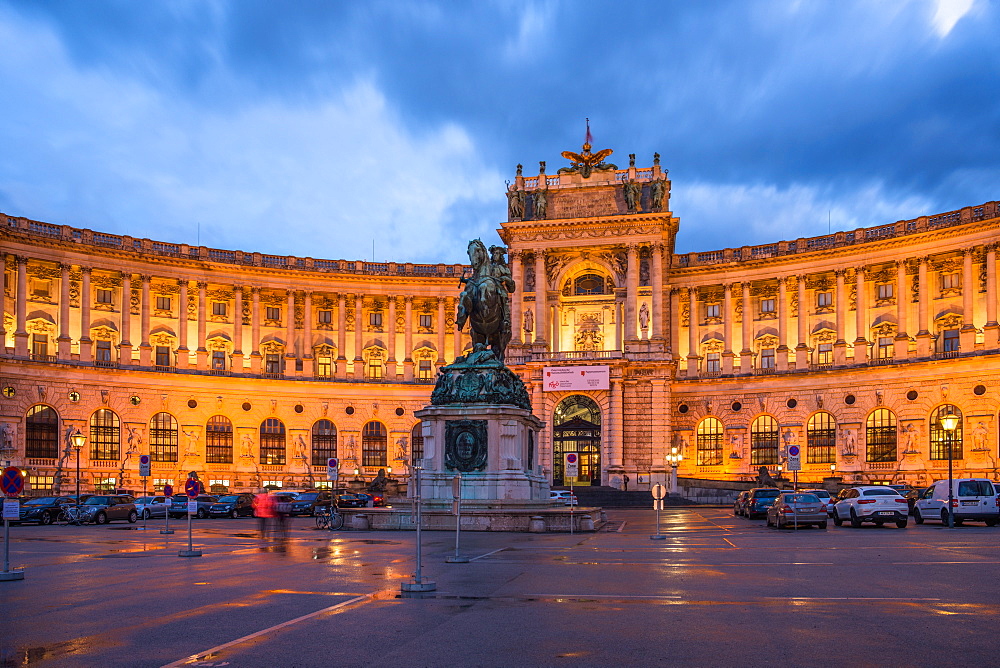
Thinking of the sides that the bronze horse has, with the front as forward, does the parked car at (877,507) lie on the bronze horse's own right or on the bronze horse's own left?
on the bronze horse's own left

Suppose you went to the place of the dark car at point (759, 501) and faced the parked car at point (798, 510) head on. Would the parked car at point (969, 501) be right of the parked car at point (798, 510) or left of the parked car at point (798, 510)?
left

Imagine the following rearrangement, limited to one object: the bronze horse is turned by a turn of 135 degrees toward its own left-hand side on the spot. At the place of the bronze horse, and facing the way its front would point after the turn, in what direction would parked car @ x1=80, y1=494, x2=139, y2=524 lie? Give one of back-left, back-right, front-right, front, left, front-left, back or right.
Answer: left

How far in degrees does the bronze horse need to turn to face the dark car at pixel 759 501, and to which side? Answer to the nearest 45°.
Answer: approximately 135° to its left

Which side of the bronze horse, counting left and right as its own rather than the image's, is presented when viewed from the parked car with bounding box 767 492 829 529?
left

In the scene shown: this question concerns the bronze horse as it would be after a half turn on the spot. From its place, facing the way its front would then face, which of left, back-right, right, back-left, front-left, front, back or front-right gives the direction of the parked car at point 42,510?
front-left

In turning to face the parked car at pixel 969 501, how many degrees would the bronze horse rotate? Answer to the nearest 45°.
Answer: approximately 90° to its left

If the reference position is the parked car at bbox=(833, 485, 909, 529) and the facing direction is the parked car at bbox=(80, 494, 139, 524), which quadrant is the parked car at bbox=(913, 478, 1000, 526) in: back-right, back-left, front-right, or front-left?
back-right

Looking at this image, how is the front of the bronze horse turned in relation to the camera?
facing the viewer
